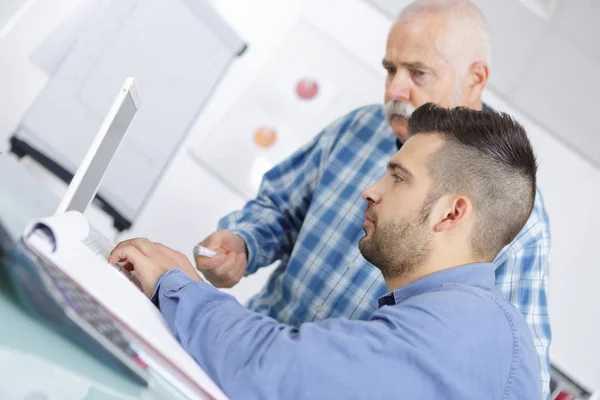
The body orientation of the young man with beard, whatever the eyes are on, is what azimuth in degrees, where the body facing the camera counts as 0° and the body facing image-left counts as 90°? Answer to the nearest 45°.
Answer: approximately 90°

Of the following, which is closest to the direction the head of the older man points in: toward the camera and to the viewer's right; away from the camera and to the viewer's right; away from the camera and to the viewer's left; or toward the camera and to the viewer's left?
toward the camera and to the viewer's left

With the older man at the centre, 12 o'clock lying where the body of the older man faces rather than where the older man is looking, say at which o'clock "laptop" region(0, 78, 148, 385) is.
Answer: The laptop is roughly at 11 o'clock from the older man.

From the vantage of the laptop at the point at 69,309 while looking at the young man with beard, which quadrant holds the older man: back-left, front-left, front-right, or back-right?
front-left

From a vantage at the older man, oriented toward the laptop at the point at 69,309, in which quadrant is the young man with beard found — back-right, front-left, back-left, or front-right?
front-left

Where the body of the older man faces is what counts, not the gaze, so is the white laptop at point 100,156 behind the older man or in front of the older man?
in front

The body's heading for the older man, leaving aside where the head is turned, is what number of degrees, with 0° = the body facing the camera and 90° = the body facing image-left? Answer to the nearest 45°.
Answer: approximately 45°

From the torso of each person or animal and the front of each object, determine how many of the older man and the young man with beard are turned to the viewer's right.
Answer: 0

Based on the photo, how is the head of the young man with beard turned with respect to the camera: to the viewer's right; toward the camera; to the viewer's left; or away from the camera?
to the viewer's left
